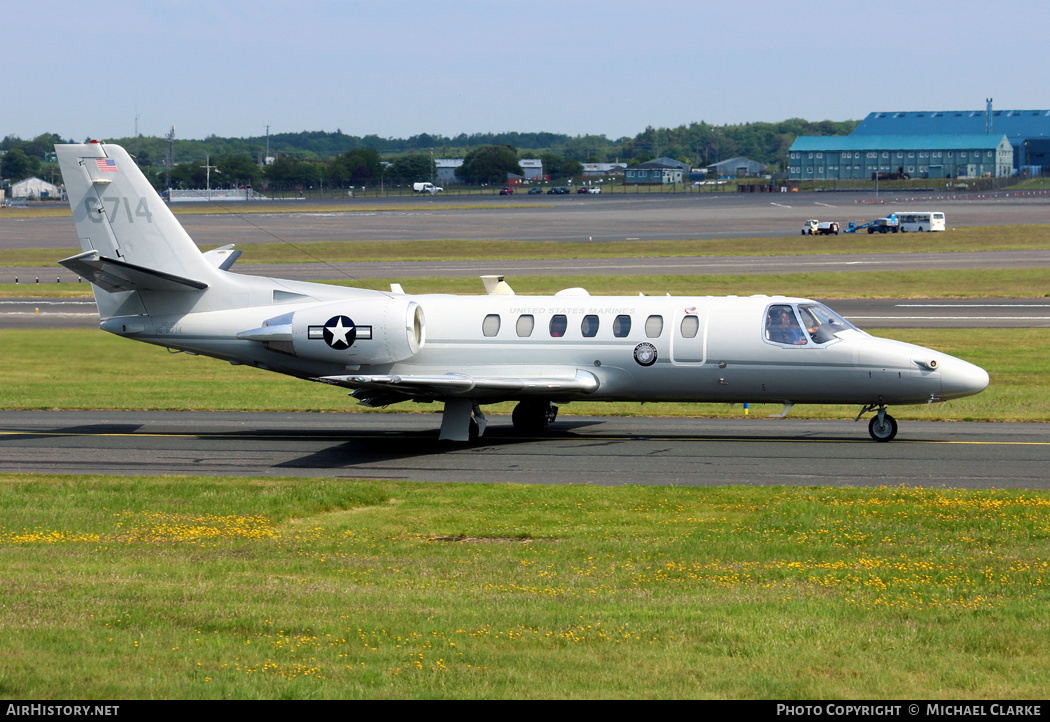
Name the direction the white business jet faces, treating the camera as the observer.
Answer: facing to the right of the viewer

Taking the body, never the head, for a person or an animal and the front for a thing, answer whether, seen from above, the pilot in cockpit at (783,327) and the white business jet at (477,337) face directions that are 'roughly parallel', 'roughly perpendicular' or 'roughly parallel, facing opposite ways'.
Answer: roughly parallel

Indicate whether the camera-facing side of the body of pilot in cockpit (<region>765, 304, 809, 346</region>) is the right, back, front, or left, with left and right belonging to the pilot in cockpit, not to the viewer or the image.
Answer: right
